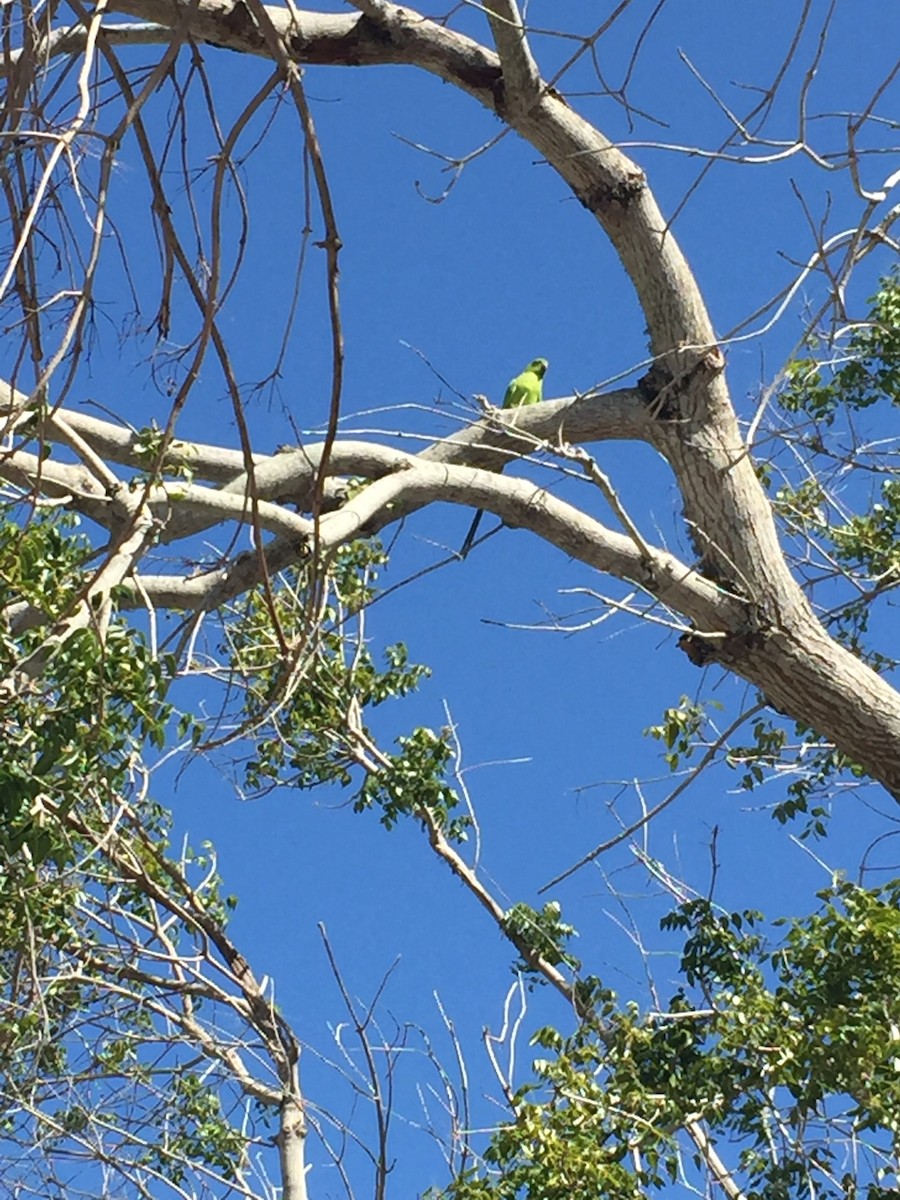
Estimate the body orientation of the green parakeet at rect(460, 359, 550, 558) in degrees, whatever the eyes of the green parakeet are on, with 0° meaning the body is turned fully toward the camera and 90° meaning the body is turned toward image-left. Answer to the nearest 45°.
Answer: approximately 270°
